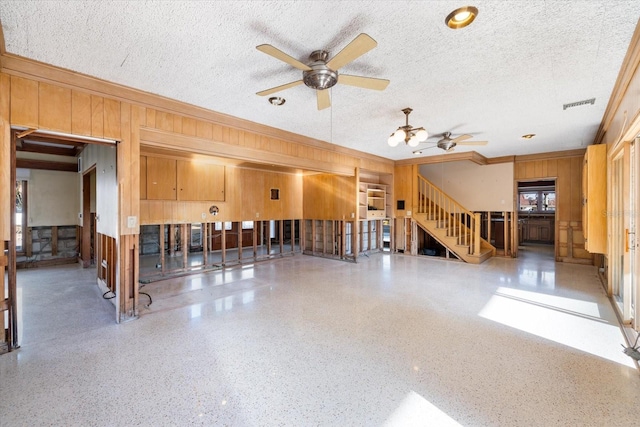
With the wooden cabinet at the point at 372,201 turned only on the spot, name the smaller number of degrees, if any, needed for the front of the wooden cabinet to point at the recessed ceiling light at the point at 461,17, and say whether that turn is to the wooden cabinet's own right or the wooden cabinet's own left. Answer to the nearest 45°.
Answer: approximately 45° to the wooden cabinet's own right

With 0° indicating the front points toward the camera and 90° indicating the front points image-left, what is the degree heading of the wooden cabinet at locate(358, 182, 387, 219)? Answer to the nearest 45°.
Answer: approximately 315°

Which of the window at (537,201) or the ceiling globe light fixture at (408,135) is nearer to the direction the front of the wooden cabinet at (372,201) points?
the ceiling globe light fixture

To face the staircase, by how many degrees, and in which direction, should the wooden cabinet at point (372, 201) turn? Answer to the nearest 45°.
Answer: approximately 45° to its left

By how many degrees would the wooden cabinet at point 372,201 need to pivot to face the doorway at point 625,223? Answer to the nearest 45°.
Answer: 0° — it already faces it

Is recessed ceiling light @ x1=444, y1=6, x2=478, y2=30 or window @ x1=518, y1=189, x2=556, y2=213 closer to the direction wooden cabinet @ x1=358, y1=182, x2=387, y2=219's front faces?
the recessed ceiling light

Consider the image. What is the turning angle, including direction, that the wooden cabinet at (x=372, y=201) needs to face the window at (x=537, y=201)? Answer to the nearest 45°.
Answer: approximately 90° to its left

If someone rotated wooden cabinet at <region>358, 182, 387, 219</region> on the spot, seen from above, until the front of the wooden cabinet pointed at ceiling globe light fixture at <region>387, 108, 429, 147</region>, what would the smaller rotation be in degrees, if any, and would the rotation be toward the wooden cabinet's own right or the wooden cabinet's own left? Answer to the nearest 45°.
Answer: approximately 45° to the wooden cabinet's own right

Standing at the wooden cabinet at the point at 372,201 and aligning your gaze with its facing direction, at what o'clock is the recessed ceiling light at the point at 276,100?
The recessed ceiling light is roughly at 2 o'clock from the wooden cabinet.

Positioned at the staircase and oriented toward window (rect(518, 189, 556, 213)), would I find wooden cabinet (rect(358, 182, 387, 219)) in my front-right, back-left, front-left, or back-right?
back-left
